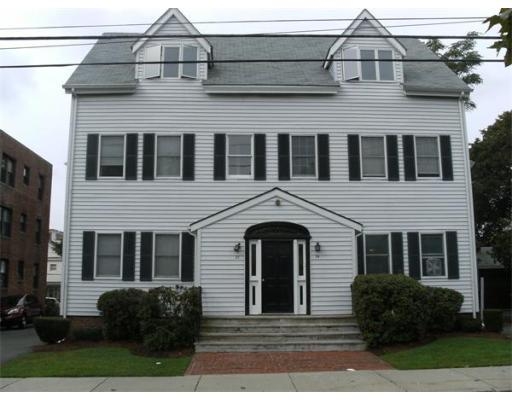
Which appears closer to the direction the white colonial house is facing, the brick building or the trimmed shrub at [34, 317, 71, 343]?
the trimmed shrub

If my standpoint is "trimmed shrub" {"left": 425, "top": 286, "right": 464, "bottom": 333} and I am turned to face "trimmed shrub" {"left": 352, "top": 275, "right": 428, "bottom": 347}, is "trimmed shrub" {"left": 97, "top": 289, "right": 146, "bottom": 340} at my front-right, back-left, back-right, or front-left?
front-right

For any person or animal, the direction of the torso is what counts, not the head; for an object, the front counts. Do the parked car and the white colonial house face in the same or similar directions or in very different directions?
same or similar directions

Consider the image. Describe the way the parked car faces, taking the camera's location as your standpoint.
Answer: facing the viewer and to the left of the viewer

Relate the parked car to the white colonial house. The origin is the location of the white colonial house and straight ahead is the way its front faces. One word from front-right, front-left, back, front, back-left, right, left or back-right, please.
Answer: back-right

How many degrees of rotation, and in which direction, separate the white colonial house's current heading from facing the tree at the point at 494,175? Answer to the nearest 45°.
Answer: approximately 135° to its left

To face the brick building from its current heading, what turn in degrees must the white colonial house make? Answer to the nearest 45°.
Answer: approximately 135° to its right

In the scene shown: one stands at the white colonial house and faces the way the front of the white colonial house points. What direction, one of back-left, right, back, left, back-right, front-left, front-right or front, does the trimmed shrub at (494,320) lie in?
left

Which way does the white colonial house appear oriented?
toward the camera

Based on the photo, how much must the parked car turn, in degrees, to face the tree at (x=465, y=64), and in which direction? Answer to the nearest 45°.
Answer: approximately 135° to its left

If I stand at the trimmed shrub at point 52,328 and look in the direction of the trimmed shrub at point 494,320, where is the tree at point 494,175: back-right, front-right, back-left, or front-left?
front-left

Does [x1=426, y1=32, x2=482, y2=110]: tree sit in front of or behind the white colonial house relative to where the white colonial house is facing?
behind
